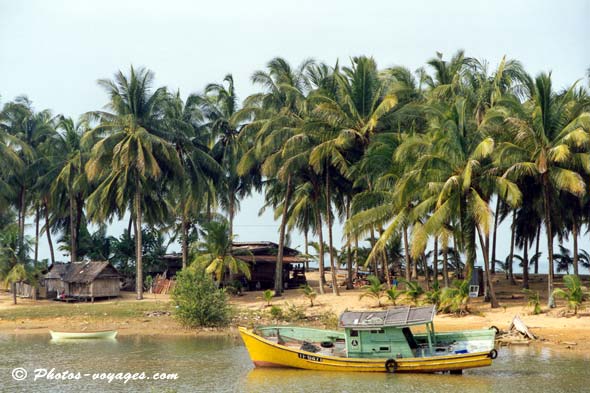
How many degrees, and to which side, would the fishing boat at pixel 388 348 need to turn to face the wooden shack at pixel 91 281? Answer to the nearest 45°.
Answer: approximately 45° to its right

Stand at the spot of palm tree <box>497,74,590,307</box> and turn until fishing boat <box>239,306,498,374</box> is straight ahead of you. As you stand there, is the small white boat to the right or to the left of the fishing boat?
right

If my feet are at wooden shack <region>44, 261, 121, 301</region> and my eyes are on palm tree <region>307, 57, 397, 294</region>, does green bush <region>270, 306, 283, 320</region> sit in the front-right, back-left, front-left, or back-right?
front-right

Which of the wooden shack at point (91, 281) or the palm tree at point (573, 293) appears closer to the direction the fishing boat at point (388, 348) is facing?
the wooden shack

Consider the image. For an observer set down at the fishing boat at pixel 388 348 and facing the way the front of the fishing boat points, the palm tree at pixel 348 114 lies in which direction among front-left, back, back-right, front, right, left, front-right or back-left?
right

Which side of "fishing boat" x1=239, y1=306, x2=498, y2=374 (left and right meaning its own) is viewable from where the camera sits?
left

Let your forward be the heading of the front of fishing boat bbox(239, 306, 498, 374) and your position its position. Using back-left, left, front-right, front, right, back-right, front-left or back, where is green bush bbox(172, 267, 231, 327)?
front-right

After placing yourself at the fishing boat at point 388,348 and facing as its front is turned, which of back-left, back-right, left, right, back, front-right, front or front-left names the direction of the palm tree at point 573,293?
back-right

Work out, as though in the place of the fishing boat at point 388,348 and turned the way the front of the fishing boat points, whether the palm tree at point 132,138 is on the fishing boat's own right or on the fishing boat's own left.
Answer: on the fishing boat's own right

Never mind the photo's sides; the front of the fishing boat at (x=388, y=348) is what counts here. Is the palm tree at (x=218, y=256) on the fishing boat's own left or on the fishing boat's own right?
on the fishing boat's own right

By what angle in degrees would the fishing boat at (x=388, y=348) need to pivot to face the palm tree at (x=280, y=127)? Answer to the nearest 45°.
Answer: approximately 90° to its right

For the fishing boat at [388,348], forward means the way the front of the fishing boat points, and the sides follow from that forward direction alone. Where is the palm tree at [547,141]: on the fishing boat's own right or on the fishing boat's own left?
on the fishing boat's own right
